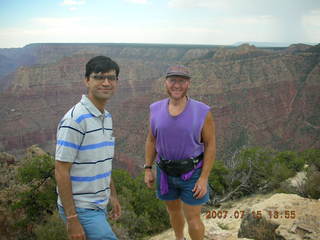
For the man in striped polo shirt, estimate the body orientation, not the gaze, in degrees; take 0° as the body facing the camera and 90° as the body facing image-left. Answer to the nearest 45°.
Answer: approximately 315°

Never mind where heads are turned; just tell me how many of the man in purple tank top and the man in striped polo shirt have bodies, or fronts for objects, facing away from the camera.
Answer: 0

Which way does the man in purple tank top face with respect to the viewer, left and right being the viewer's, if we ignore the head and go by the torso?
facing the viewer

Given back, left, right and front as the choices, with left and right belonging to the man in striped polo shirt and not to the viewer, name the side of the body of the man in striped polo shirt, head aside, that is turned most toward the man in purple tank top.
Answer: left

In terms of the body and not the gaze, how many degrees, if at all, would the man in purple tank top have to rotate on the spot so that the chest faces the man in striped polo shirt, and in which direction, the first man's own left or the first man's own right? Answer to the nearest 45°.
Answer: approximately 45° to the first man's own right
